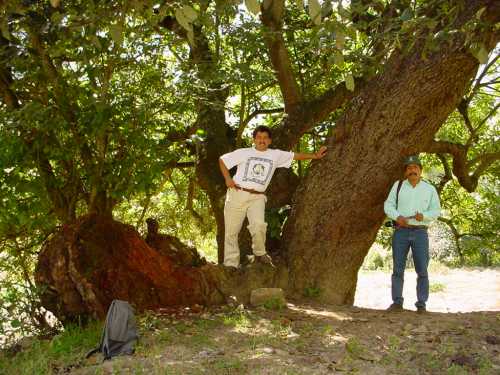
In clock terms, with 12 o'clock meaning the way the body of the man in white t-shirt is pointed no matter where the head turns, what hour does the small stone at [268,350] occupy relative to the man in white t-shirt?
The small stone is roughly at 12 o'clock from the man in white t-shirt.

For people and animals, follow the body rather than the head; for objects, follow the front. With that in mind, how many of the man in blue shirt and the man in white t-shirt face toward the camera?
2

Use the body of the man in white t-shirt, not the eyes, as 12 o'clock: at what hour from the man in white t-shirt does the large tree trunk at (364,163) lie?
The large tree trunk is roughly at 9 o'clock from the man in white t-shirt.

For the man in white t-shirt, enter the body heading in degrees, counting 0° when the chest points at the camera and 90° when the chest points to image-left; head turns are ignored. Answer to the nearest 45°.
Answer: approximately 0°

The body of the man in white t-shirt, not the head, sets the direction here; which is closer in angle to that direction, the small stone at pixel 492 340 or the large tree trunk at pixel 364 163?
the small stone

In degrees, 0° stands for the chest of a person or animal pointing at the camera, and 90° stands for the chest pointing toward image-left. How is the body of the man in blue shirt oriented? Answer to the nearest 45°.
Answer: approximately 0°

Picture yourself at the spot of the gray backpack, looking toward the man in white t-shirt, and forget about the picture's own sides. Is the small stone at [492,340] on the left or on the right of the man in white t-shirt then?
right

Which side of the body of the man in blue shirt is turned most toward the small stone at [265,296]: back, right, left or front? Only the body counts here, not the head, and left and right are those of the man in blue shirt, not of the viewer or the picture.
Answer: right
